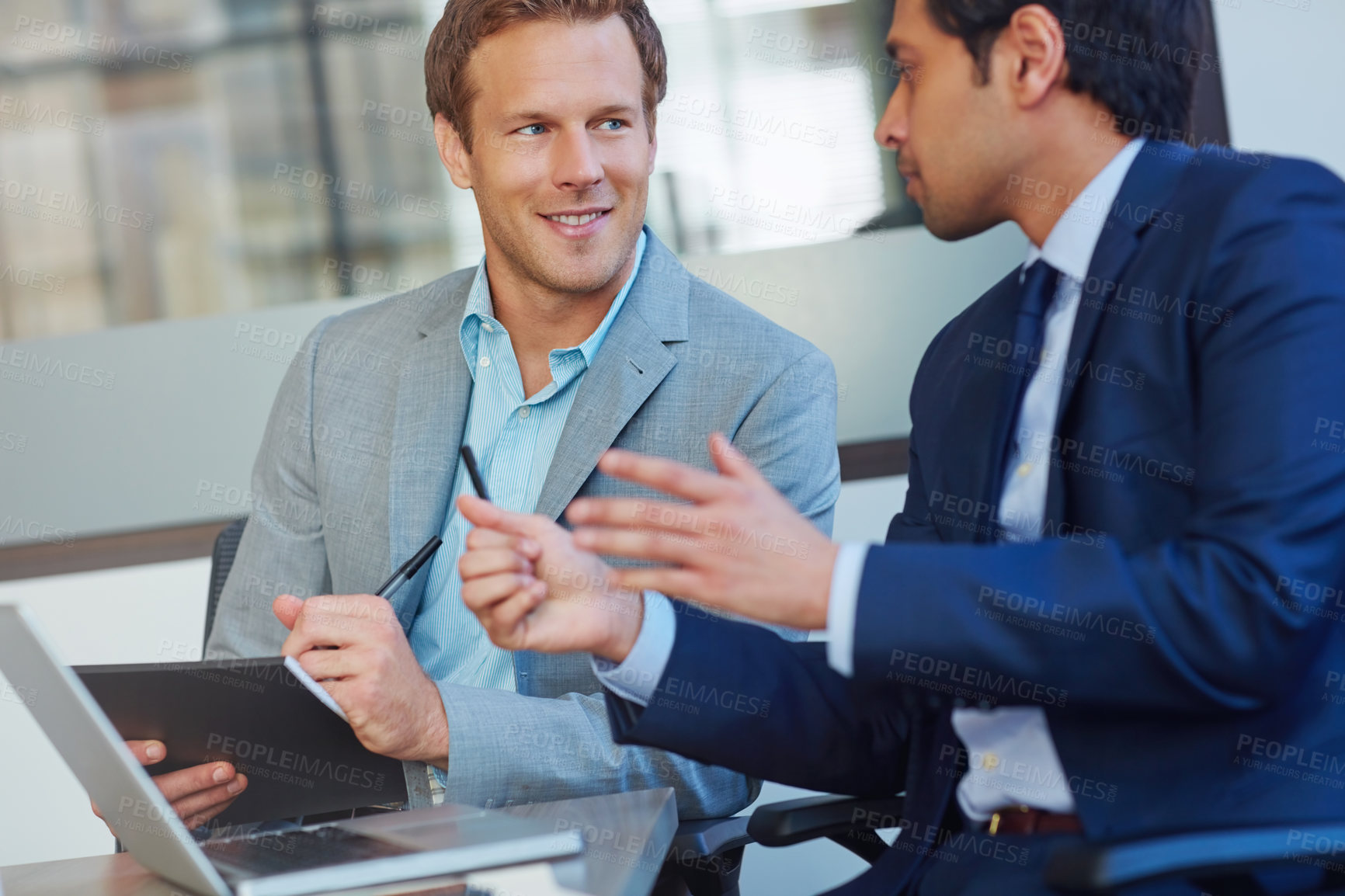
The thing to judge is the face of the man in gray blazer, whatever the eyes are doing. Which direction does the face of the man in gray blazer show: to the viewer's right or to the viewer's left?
to the viewer's right

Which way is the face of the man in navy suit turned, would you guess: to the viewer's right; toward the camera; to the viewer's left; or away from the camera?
to the viewer's left

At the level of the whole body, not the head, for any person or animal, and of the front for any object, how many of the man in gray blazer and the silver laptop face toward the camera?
1

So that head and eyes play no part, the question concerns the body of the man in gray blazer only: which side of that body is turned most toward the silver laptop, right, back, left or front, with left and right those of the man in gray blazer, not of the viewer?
front

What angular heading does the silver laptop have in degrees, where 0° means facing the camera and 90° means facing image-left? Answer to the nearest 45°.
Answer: approximately 225°

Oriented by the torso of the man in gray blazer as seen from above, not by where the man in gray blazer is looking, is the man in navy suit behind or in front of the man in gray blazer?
in front

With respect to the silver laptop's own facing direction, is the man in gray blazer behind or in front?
in front

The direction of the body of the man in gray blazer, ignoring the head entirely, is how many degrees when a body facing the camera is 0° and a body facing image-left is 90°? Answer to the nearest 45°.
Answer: approximately 0°
